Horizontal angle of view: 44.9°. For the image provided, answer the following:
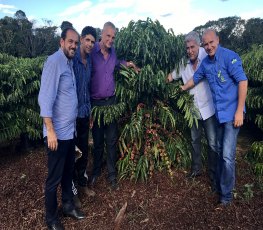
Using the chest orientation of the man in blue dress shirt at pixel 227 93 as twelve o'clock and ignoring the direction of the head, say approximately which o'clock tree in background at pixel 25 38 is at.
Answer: The tree in background is roughly at 3 o'clock from the man in blue dress shirt.

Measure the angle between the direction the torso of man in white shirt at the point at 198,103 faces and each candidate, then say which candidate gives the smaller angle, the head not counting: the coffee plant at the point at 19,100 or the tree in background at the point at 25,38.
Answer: the coffee plant

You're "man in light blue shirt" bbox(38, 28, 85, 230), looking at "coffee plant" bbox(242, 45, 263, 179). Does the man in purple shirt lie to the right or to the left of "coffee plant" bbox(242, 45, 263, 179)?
left

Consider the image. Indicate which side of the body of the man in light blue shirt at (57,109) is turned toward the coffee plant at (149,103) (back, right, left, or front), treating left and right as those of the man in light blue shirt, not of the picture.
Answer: left

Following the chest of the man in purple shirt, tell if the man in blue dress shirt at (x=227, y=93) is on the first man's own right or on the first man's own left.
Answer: on the first man's own left

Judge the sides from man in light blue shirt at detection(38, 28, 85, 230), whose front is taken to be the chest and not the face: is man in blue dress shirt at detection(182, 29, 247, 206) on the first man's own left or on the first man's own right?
on the first man's own left

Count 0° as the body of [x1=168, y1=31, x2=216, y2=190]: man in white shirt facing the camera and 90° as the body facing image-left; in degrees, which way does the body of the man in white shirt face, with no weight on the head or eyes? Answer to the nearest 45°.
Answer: approximately 45°

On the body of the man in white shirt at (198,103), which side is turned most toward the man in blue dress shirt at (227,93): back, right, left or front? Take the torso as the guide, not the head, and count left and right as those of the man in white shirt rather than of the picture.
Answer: left
